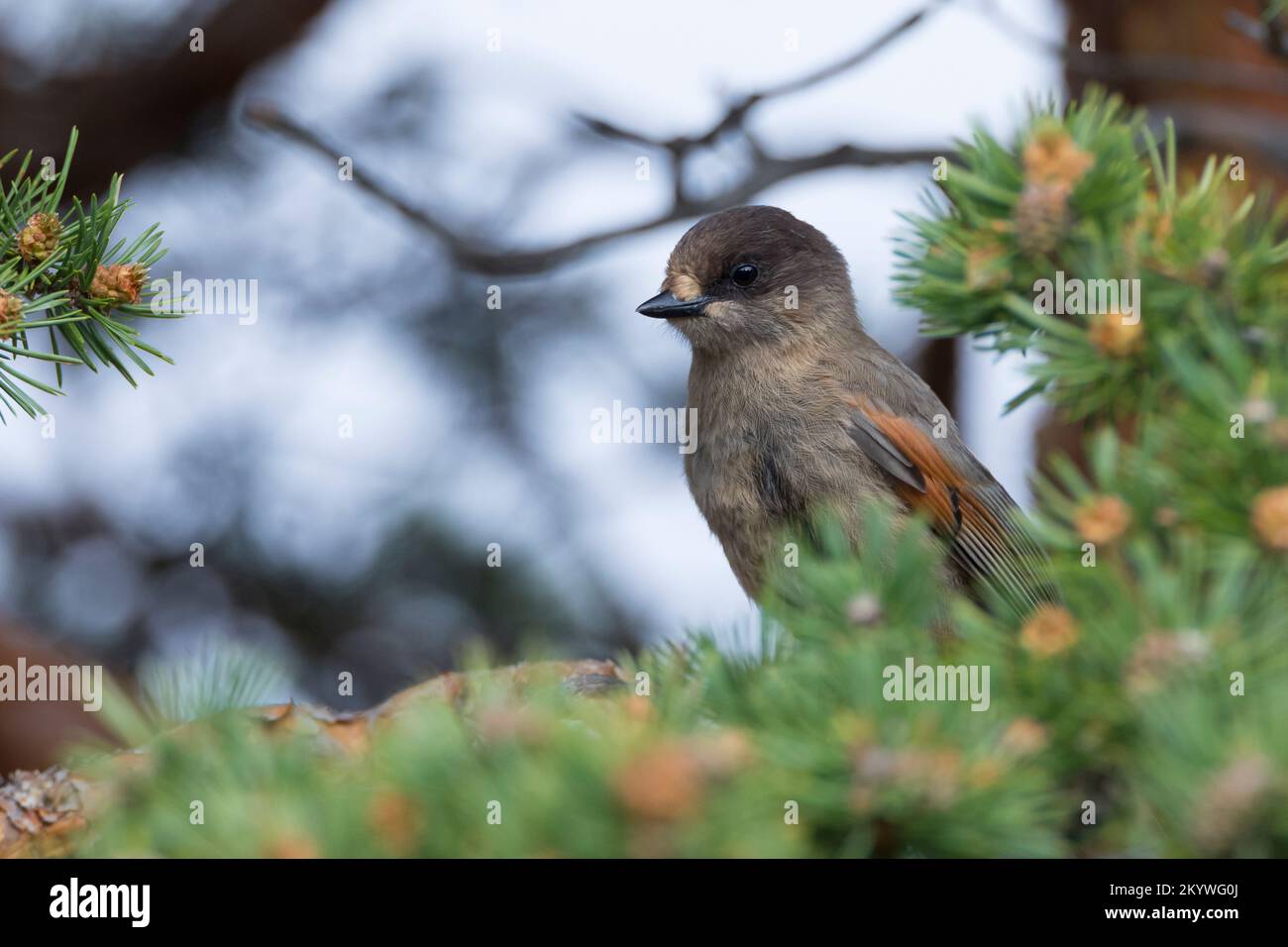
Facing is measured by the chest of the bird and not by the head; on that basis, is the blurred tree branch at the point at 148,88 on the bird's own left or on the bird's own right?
on the bird's own right

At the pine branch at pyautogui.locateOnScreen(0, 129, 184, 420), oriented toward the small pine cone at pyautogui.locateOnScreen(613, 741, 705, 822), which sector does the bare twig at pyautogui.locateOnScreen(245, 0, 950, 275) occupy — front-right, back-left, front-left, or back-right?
back-left

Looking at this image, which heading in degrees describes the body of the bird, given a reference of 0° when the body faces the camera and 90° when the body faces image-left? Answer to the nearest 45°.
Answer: approximately 45°

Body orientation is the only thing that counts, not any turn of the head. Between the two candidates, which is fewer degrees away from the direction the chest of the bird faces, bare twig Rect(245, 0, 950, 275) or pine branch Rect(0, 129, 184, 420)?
the pine branch

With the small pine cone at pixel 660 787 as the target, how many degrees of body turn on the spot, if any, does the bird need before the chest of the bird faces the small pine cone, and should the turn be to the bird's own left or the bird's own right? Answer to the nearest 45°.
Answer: approximately 45° to the bird's own left

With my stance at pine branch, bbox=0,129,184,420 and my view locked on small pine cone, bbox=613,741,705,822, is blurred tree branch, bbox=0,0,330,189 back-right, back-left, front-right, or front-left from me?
back-left

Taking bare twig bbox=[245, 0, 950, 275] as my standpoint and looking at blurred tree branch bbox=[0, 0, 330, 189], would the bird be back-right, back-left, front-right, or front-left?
back-left

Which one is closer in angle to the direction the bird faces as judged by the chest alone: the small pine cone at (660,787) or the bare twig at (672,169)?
the small pine cone

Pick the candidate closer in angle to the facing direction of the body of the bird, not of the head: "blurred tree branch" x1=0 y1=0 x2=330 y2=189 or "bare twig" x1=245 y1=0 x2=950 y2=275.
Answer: the blurred tree branch
